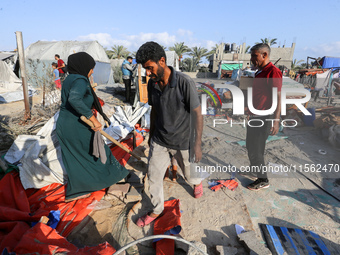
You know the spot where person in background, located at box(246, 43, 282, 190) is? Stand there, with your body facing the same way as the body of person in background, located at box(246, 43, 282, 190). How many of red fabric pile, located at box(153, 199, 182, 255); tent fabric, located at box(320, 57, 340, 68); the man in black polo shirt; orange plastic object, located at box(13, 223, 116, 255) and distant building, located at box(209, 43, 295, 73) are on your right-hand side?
2

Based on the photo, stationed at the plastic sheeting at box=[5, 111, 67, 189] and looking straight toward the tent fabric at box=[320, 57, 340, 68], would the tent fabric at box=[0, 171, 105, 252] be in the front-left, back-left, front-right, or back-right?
back-right

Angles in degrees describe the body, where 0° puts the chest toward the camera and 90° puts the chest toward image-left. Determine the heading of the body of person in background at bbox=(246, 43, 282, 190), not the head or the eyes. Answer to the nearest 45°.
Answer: approximately 90°

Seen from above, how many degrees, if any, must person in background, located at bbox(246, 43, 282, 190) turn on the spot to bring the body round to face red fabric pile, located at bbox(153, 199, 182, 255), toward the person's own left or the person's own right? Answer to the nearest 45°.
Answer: approximately 45° to the person's own left

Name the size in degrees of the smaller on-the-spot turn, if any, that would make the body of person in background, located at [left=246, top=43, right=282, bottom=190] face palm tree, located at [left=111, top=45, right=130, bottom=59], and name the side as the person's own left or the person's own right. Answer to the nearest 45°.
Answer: approximately 45° to the person's own right

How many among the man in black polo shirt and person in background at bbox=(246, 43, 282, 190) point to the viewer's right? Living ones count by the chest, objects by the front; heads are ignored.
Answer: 0

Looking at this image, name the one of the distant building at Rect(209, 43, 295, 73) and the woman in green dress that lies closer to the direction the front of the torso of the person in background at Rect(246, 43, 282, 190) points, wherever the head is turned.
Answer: the woman in green dress

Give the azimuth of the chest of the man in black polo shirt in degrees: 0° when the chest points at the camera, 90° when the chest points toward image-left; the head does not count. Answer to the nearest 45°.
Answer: approximately 45°

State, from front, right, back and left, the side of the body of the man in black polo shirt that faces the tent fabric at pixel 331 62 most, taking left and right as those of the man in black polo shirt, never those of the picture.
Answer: back

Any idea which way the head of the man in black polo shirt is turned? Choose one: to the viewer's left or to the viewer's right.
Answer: to the viewer's left
